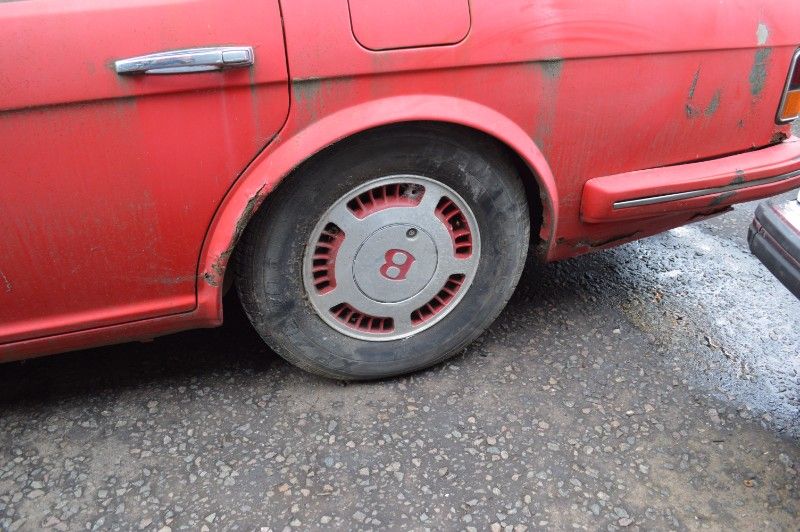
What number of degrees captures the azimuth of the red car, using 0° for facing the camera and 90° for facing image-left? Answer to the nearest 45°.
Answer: approximately 90°
